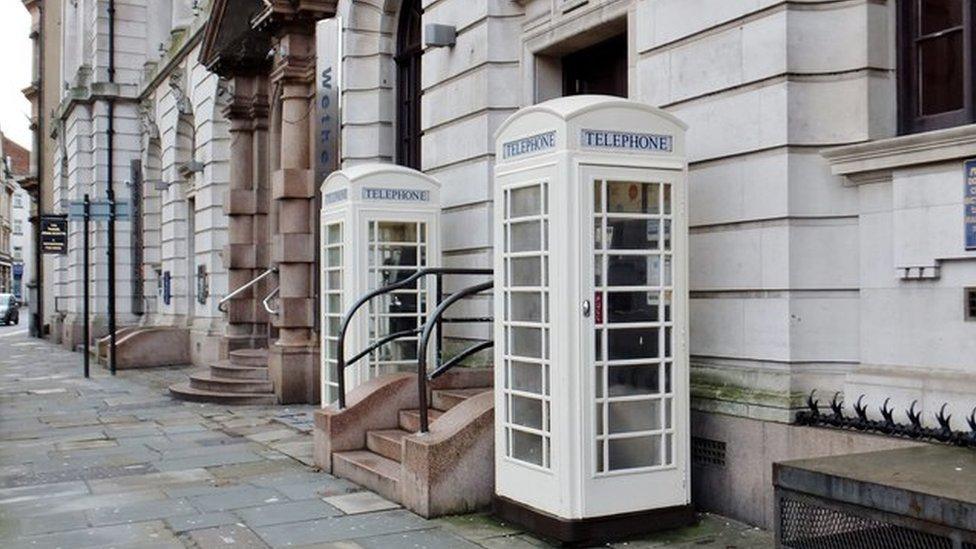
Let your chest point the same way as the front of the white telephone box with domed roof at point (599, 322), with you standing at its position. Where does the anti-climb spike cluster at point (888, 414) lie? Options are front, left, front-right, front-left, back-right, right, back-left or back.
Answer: front-left

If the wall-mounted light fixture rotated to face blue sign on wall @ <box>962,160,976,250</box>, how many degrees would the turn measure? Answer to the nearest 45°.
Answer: approximately 90° to its left

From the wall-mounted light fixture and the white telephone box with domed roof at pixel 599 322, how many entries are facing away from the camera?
0

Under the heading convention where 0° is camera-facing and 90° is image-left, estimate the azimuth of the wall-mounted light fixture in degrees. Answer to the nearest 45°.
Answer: approximately 45°

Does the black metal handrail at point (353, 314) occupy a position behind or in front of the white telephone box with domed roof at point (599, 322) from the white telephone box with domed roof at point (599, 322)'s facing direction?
behind

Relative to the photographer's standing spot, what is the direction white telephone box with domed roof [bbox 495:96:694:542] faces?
facing the viewer and to the right of the viewer
